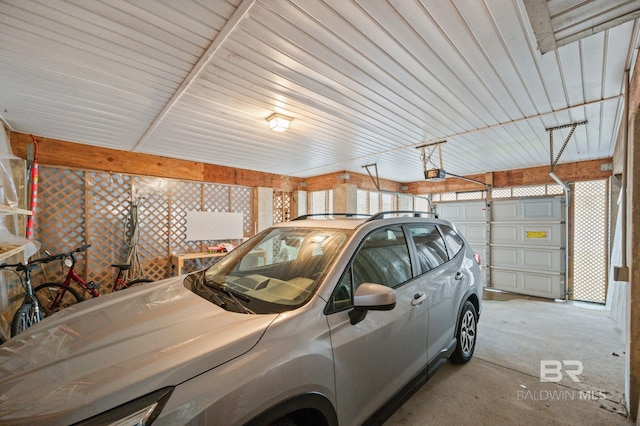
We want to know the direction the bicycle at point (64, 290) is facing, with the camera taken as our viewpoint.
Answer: facing the viewer and to the left of the viewer

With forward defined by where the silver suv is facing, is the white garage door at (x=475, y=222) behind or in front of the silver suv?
behind

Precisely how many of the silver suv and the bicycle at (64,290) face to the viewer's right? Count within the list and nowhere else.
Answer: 0

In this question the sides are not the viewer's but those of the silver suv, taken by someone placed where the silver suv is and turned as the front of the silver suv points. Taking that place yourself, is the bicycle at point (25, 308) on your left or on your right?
on your right

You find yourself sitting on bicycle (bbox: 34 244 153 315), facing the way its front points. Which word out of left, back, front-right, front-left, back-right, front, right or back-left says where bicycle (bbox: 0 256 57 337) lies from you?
front-left
